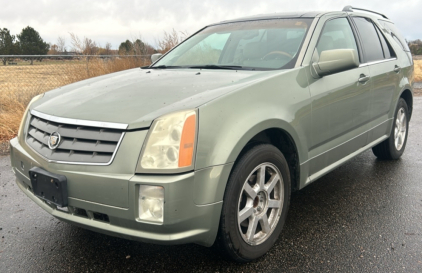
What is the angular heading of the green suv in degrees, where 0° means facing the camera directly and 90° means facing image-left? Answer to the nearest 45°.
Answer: approximately 45°
